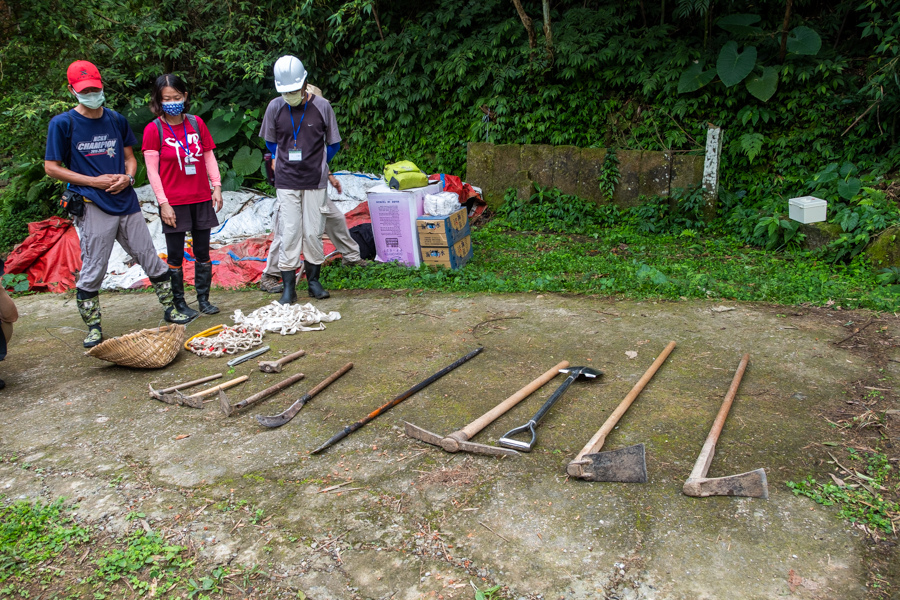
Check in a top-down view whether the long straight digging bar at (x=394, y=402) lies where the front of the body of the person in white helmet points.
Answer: yes

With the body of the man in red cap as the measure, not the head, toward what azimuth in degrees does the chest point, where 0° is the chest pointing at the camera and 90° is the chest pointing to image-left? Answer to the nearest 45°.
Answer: approximately 315°

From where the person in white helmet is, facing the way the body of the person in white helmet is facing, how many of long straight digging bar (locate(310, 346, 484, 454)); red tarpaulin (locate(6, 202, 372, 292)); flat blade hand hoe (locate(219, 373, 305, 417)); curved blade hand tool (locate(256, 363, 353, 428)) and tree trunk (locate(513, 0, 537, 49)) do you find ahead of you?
3

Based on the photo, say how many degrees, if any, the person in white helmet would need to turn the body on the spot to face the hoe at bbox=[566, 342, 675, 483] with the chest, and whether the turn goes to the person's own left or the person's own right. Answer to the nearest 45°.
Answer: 0° — they already face it

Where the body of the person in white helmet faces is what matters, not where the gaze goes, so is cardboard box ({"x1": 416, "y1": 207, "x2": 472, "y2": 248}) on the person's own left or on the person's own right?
on the person's own left
